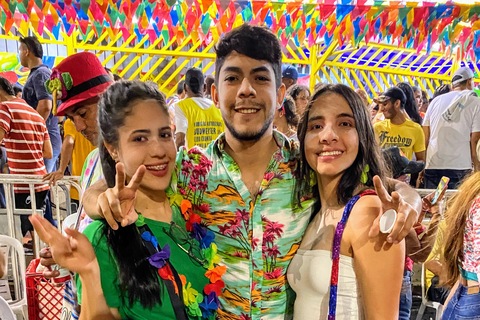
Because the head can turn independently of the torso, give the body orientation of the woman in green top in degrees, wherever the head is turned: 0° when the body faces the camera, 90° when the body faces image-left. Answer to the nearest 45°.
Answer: approximately 315°

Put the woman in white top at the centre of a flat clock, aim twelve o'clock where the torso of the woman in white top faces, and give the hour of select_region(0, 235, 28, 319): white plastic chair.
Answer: The white plastic chair is roughly at 2 o'clock from the woman in white top.

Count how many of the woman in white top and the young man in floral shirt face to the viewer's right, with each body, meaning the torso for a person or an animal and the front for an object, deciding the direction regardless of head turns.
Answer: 0

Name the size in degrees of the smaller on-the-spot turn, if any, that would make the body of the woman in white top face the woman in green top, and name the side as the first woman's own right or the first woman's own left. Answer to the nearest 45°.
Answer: approximately 45° to the first woman's own right
